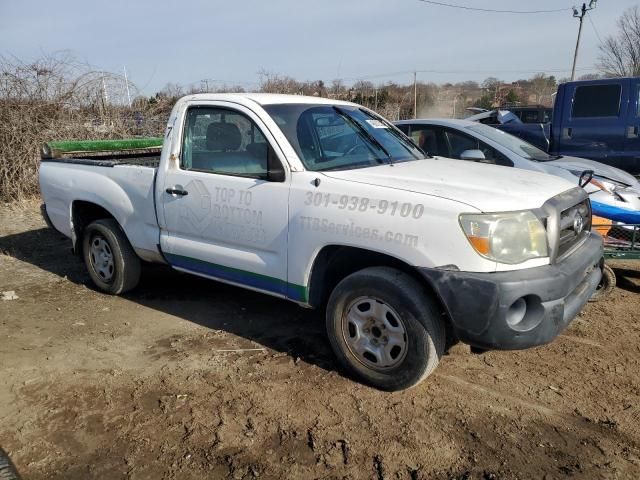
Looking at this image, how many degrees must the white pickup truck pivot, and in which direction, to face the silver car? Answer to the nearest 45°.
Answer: approximately 90° to its left

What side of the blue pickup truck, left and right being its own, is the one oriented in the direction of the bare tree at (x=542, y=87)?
left

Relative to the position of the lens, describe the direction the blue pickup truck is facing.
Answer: facing to the right of the viewer

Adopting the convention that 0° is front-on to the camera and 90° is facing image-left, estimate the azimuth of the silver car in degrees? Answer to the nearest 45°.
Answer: approximately 315°

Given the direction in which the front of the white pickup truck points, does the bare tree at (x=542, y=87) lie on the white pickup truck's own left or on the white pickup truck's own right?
on the white pickup truck's own left

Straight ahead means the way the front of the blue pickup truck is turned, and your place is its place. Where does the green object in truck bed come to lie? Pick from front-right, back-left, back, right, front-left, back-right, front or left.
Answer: back-right

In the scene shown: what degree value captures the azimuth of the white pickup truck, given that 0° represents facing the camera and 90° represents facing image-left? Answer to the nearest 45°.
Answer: approximately 315°

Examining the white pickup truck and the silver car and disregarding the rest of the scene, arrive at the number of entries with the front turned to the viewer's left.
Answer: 0
